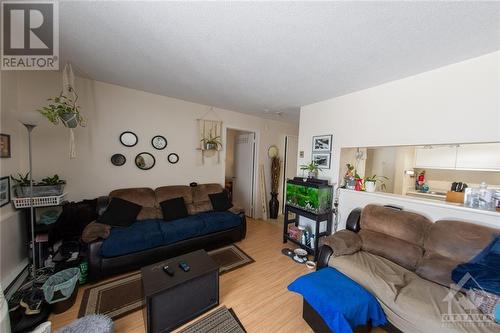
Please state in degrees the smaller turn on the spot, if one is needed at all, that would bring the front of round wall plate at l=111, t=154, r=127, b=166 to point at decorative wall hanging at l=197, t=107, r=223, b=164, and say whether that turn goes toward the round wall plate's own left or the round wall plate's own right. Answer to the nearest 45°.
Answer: approximately 90° to the round wall plate's own left

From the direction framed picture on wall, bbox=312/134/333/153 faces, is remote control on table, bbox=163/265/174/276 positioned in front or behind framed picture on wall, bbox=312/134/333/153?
in front

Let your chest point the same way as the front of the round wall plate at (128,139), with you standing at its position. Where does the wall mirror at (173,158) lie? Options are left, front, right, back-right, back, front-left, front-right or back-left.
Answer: left

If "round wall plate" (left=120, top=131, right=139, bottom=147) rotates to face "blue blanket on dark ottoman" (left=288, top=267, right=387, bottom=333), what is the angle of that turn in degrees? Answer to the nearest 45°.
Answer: approximately 45° to its left

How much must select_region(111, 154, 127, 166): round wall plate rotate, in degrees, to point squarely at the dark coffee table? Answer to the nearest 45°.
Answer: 0° — it already faces it
